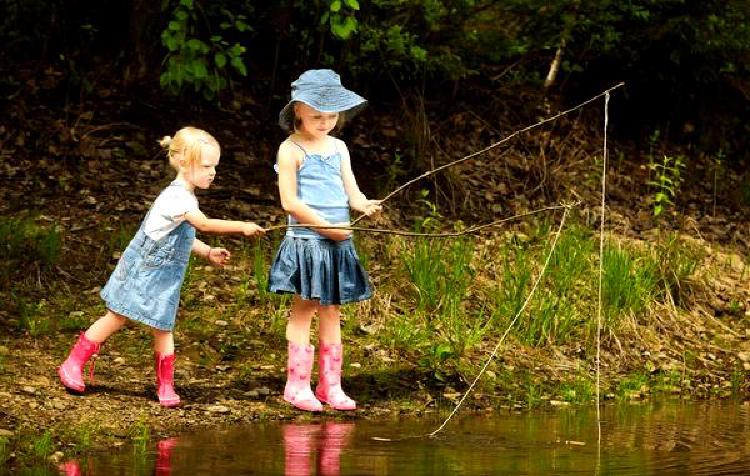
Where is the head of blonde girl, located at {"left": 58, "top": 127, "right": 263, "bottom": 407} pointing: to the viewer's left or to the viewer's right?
to the viewer's right

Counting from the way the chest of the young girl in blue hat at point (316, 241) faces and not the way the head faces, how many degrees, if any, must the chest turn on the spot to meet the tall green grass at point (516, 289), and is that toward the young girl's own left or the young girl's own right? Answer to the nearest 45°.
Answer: approximately 90° to the young girl's own left

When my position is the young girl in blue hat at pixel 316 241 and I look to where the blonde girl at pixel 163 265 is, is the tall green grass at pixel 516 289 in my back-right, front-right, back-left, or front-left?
back-right

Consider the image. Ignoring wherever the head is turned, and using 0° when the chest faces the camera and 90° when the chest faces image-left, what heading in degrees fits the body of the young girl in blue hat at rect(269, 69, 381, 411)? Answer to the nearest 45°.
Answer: approximately 315°

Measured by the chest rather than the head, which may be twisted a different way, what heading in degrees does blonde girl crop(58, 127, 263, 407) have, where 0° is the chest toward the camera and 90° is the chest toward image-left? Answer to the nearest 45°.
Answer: approximately 270°

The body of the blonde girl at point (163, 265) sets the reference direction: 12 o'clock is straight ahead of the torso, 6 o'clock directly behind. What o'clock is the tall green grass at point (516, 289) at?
The tall green grass is roughly at 11 o'clock from the blonde girl.

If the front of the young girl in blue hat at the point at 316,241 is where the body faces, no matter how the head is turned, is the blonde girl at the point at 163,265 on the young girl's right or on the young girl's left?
on the young girl's right

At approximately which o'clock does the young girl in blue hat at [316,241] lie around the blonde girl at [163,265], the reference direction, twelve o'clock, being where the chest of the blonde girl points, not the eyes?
The young girl in blue hat is roughly at 12 o'clock from the blonde girl.
